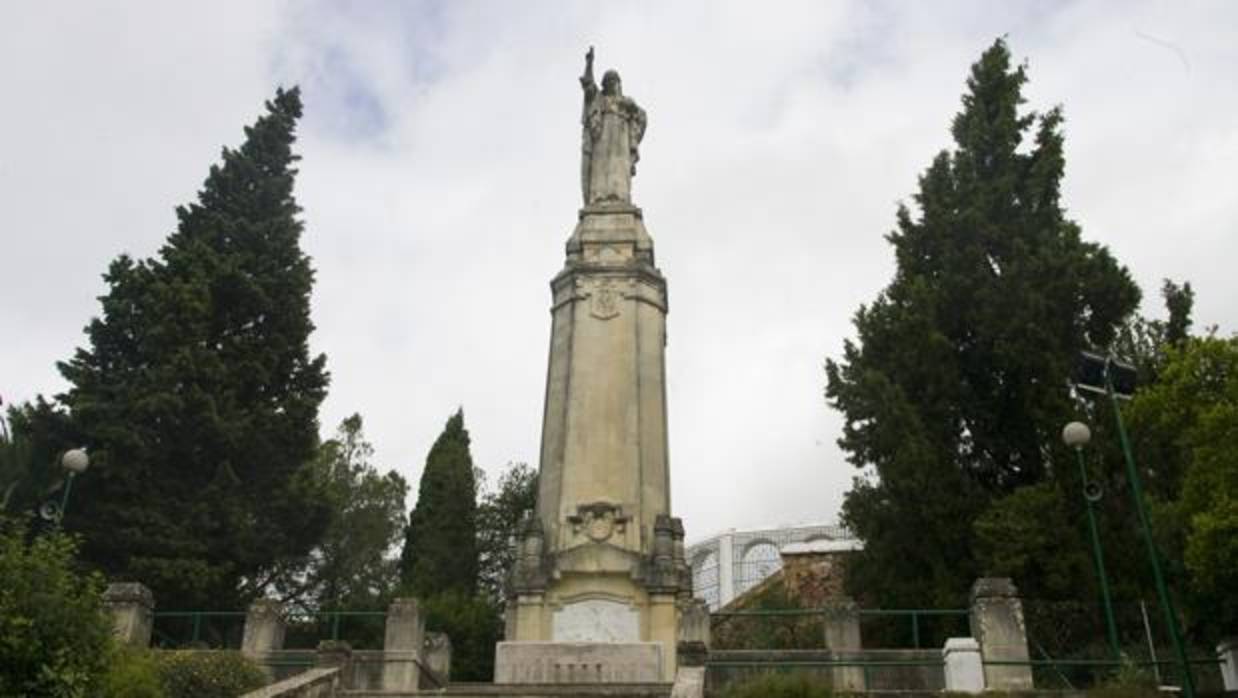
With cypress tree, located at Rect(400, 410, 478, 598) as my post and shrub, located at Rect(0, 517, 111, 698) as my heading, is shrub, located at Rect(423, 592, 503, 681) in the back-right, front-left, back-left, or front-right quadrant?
front-left

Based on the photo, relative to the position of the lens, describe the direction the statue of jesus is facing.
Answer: facing the viewer

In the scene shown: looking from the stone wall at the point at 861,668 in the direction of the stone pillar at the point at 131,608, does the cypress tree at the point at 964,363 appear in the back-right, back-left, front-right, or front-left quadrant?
back-right

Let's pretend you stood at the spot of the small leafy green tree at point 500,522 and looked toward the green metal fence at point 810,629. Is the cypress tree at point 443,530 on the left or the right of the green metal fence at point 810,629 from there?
right

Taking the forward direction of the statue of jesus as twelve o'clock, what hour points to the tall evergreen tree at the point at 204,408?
The tall evergreen tree is roughly at 4 o'clock from the statue of jesus.

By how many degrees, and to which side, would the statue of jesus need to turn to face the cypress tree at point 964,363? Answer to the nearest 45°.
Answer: approximately 90° to its left

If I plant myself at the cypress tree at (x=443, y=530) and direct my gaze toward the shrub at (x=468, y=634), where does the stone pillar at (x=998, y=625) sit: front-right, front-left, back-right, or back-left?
front-left
